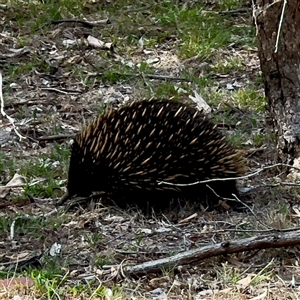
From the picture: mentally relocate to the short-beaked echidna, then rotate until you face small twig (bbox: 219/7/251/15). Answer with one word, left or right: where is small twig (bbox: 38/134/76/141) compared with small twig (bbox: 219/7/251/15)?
left

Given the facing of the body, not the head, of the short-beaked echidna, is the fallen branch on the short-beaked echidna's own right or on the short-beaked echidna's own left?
on the short-beaked echidna's own left

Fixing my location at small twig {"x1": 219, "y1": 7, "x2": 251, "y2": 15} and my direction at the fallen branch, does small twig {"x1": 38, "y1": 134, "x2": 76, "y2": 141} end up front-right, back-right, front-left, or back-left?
front-right

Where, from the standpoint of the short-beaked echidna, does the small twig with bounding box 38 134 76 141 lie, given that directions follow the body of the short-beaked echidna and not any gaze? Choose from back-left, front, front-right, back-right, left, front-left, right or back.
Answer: front-right

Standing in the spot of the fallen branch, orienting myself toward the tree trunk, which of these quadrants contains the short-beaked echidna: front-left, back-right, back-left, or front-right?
front-left

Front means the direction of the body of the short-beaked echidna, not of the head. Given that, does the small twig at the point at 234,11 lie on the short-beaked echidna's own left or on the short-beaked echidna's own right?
on the short-beaked echidna's own right

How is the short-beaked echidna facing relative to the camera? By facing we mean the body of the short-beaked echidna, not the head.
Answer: to the viewer's left
